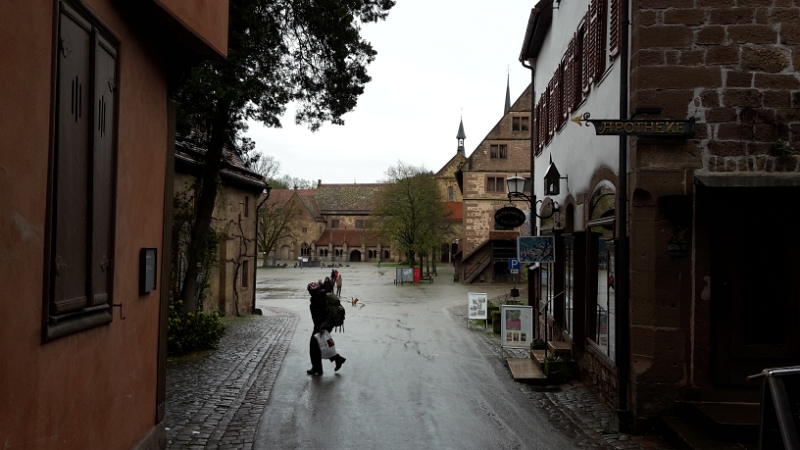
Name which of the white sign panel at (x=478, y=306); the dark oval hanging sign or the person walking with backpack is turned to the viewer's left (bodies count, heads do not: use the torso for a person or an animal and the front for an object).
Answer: the person walking with backpack

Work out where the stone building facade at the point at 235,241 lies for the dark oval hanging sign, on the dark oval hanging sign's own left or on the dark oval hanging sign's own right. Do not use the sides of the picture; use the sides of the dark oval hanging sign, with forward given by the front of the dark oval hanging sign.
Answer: on the dark oval hanging sign's own right

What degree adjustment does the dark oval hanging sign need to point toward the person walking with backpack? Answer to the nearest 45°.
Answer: approximately 45° to its right

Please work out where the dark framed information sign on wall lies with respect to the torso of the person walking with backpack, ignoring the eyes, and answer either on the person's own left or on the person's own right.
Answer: on the person's own left

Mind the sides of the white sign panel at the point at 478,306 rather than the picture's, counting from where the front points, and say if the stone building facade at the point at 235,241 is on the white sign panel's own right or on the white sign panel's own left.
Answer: on the white sign panel's own right

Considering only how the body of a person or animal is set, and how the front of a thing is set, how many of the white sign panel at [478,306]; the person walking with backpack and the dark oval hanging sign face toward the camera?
2

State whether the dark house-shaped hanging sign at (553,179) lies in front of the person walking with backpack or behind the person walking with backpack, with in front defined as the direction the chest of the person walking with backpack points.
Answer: behind

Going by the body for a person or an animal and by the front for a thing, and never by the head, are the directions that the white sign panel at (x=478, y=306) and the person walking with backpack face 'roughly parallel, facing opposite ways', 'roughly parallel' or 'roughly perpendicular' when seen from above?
roughly perpendicular

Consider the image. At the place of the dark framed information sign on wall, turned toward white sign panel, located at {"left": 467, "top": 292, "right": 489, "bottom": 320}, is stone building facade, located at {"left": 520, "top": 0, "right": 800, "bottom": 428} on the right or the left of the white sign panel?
right

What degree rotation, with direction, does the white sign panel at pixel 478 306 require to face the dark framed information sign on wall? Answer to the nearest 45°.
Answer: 0° — it already faces it

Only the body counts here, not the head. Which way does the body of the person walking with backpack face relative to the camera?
to the viewer's left
